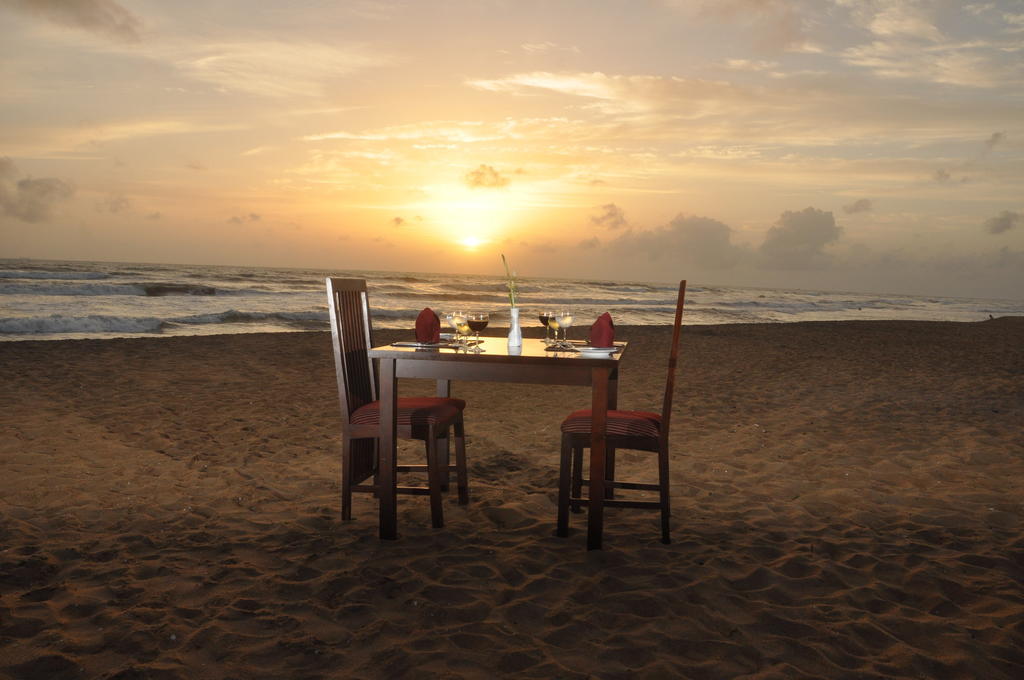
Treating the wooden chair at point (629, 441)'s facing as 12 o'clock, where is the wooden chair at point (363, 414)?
the wooden chair at point (363, 414) is roughly at 12 o'clock from the wooden chair at point (629, 441).

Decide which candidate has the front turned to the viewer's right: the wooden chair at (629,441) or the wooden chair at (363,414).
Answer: the wooden chair at (363,414)

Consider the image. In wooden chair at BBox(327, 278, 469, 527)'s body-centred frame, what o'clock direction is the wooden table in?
The wooden table is roughly at 1 o'clock from the wooden chair.

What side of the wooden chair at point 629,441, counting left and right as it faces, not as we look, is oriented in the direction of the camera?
left

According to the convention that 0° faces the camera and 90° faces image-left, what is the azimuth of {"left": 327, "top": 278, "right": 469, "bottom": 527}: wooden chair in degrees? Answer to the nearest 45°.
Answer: approximately 270°

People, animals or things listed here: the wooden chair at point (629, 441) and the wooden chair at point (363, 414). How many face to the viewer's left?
1

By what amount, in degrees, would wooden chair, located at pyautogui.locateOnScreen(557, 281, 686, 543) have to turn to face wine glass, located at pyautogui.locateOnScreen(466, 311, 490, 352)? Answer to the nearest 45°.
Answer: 0° — it already faces it

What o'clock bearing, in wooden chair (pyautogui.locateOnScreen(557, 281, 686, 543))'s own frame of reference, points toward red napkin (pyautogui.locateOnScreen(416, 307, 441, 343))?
The red napkin is roughly at 12 o'clock from the wooden chair.

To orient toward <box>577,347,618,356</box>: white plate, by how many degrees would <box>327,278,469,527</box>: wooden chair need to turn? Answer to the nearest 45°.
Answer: approximately 45° to its right

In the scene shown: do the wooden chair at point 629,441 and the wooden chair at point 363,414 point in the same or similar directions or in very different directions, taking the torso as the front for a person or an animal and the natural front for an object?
very different directions
